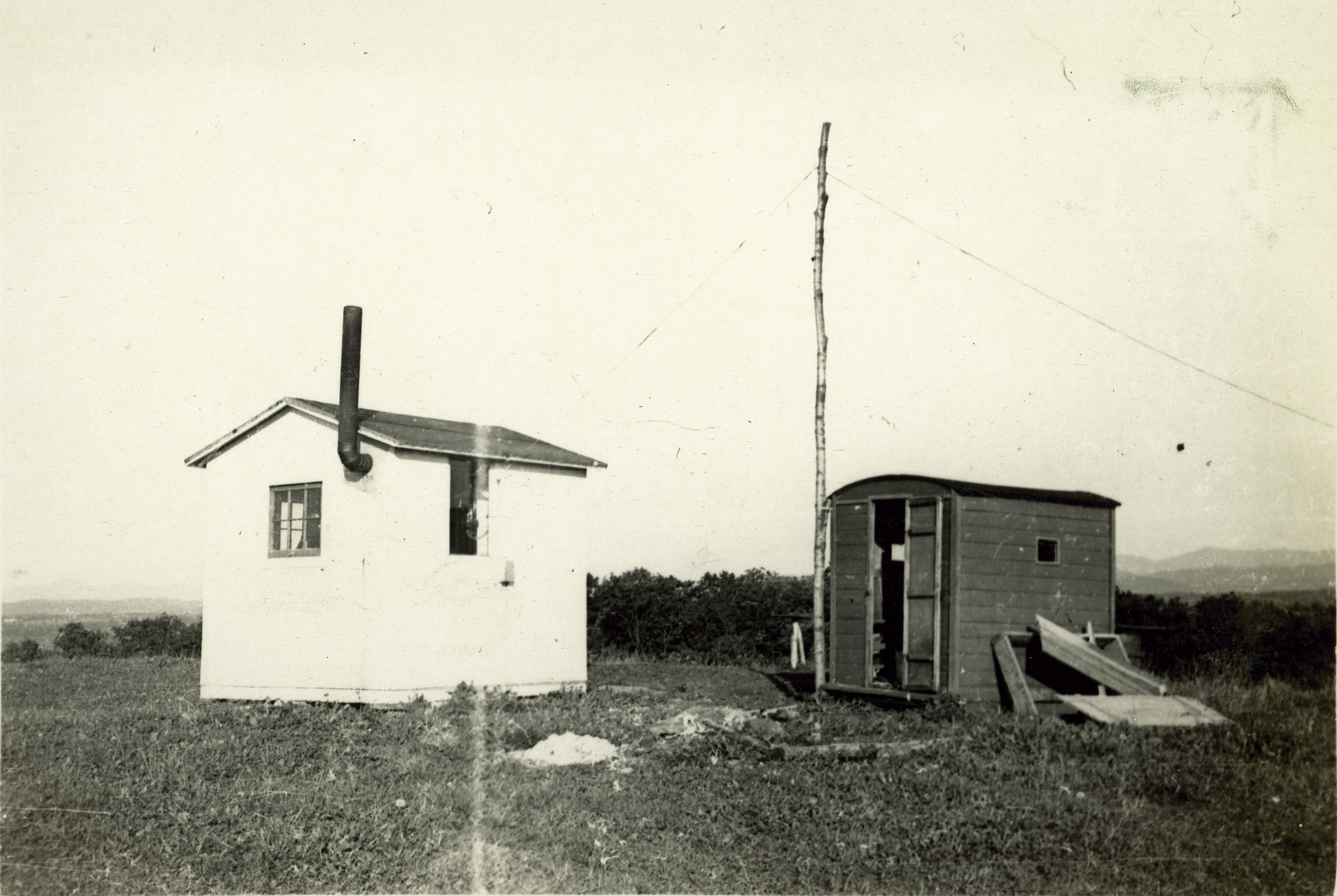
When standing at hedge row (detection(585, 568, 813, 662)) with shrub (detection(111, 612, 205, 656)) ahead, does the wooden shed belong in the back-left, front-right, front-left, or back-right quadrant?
back-left

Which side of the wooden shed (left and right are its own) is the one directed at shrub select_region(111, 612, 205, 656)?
right

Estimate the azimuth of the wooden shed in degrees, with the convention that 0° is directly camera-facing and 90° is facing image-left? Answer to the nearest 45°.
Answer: approximately 45°

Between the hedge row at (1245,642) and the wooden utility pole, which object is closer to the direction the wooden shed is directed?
the wooden utility pole

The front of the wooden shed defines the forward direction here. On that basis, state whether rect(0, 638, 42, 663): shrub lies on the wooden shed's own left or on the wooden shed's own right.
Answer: on the wooden shed's own right

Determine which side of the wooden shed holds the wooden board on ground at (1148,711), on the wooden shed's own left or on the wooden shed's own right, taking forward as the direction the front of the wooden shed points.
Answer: on the wooden shed's own left

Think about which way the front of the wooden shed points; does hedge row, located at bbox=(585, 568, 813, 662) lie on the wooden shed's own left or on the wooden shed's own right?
on the wooden shed's own right

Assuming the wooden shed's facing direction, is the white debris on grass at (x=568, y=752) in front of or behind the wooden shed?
in front
